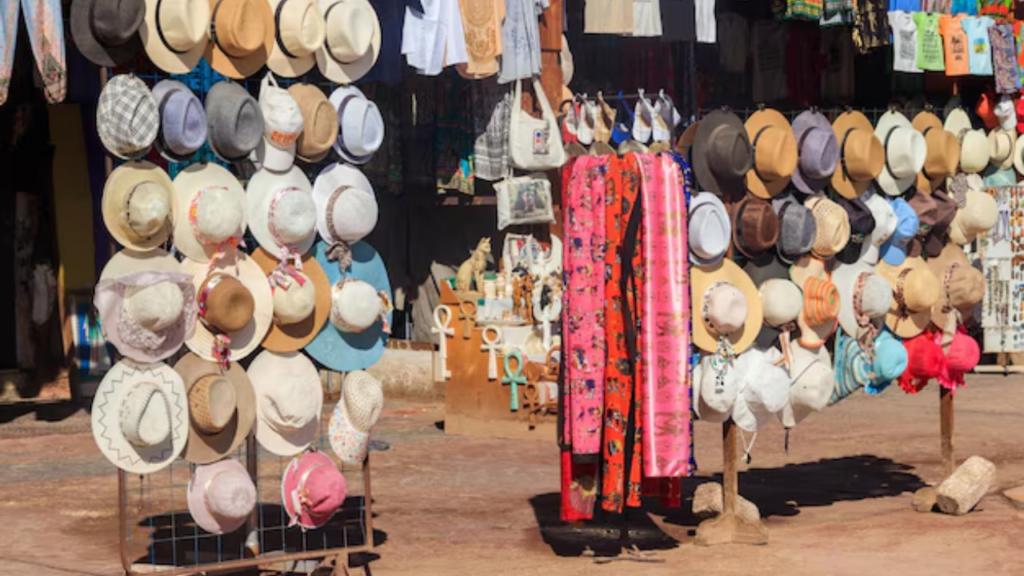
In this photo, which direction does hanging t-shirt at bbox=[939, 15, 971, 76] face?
toward the camera

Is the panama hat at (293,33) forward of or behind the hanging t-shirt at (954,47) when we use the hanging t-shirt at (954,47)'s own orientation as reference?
forward

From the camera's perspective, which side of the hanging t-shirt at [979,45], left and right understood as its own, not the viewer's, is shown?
front

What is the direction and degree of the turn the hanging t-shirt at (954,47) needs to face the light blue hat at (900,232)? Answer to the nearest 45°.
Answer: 0° — it already faces it

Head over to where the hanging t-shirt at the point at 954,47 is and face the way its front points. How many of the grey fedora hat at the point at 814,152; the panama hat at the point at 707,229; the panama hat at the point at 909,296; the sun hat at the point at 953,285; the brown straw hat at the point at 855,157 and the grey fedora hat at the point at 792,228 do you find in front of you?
6

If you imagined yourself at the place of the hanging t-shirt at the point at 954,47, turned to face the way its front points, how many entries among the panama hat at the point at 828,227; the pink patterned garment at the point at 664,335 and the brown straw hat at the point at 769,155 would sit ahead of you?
3

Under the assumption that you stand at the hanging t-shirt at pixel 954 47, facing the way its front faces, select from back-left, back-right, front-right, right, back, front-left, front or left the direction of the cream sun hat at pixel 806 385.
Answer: front

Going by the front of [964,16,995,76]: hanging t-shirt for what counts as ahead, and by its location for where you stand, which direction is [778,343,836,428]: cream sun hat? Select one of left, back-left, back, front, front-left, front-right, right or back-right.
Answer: front

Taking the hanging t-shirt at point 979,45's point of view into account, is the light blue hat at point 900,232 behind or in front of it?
in front

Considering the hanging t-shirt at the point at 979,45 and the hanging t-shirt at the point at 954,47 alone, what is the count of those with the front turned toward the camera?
2

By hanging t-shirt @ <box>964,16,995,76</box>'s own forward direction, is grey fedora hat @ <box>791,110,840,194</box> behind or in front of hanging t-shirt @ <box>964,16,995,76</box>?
in front

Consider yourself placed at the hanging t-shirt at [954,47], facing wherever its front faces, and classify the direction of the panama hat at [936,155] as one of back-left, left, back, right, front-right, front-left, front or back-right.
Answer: front

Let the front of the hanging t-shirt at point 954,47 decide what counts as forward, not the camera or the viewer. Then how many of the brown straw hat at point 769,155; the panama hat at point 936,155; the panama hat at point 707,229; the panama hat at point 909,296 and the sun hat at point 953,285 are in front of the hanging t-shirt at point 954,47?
5

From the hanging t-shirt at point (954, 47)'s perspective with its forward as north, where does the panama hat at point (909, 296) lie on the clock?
The panama hat is roughly at 12 o'clock from the hanging t-shirt.
